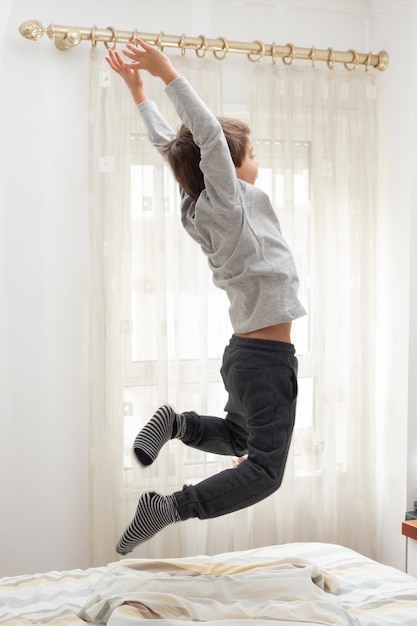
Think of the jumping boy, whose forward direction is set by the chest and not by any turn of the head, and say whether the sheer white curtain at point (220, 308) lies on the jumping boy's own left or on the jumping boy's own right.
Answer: on the jumping boy's own left

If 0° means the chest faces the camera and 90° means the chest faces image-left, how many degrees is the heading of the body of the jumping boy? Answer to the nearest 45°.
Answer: approximately 270°
